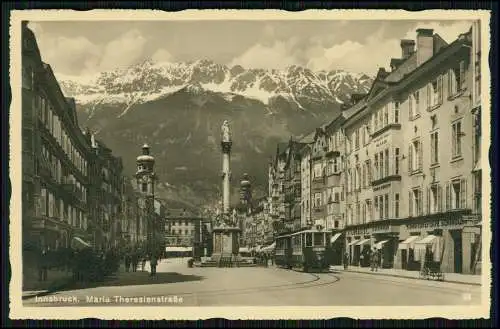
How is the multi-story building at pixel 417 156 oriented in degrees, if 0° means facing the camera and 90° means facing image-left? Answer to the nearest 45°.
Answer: approximately 45°

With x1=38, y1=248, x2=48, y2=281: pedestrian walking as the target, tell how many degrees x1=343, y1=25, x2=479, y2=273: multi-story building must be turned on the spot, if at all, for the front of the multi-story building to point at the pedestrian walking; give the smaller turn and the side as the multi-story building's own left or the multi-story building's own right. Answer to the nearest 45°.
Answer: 0° — it already faces them
